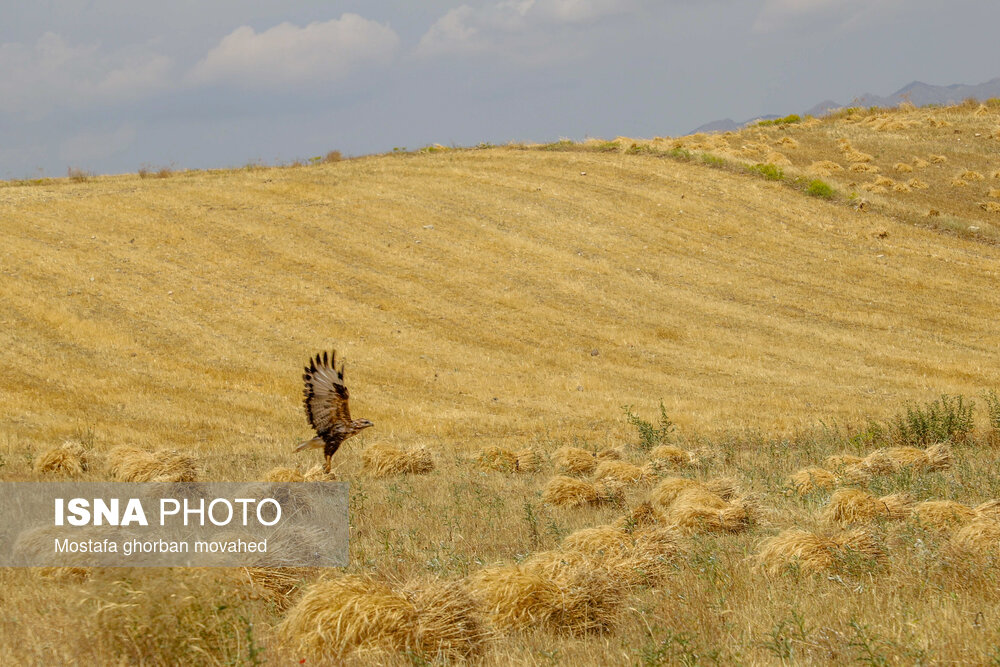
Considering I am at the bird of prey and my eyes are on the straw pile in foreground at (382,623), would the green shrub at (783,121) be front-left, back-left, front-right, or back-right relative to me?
back-left

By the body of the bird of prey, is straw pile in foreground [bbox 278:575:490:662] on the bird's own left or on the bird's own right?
on the bird's own right

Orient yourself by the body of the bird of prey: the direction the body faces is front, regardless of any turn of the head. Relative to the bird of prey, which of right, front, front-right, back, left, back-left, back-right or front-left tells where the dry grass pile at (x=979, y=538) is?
front-right

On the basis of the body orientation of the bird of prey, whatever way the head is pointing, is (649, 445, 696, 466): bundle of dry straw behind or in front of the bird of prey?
in front

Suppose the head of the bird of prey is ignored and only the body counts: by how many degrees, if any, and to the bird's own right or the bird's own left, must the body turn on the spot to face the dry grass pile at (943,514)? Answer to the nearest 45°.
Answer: approximately 45° to the bird's own right

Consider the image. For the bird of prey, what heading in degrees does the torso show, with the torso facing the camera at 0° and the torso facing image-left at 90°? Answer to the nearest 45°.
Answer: approximately 270°

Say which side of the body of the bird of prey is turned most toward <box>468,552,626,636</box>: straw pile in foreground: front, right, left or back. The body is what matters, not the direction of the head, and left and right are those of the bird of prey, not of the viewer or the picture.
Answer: right

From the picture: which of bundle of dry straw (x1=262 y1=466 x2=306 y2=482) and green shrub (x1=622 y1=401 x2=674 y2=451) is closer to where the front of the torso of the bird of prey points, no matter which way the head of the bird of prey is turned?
the green shrub

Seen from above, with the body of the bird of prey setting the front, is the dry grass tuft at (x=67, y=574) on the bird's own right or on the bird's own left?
on the bird's own right
